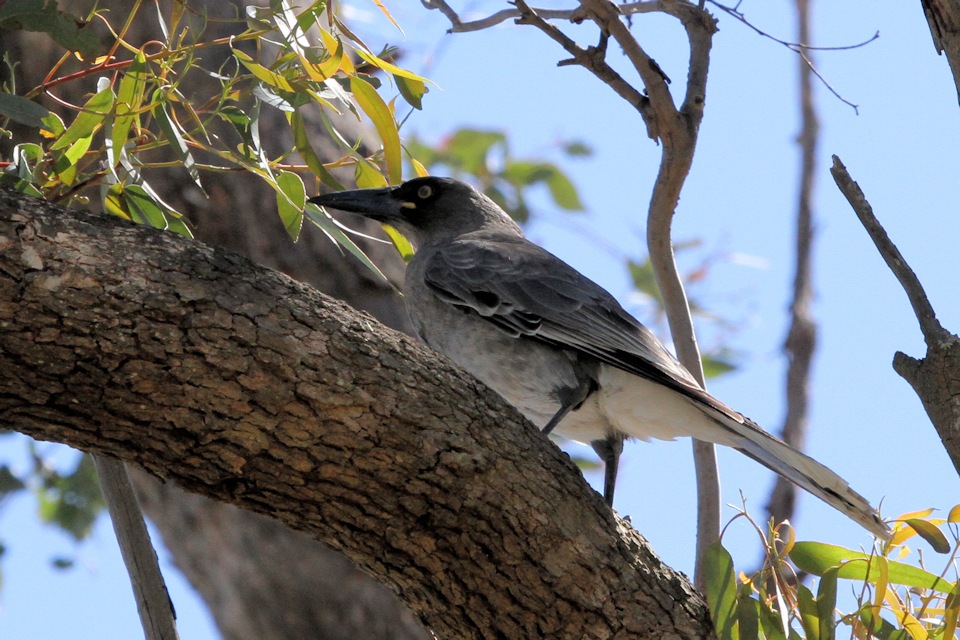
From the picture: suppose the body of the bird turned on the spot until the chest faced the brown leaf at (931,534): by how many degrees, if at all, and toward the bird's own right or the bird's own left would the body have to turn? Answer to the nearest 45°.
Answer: approximately 135° to the bird's own left

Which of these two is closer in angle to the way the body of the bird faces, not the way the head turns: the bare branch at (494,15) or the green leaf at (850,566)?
the bare branch

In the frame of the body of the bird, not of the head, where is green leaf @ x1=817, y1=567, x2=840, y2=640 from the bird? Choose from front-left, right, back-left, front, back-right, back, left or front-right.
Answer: back-left

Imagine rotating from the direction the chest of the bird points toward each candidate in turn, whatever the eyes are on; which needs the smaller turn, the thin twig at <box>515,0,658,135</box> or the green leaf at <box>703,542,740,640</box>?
the thin twig

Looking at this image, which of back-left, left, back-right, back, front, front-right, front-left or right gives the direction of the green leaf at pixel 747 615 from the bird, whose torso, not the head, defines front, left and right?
back-left

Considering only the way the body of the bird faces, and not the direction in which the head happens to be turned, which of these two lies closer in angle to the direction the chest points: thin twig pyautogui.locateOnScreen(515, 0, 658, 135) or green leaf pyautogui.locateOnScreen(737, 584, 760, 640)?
the thin twig

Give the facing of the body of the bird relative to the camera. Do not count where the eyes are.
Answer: to the viewer's left

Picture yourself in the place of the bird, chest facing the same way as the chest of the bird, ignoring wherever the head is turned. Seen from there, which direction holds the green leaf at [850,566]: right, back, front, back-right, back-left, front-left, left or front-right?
back-left

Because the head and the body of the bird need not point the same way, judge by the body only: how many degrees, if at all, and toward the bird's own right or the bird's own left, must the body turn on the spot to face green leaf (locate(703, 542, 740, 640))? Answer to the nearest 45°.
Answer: approximately 135° to the bird's own left
